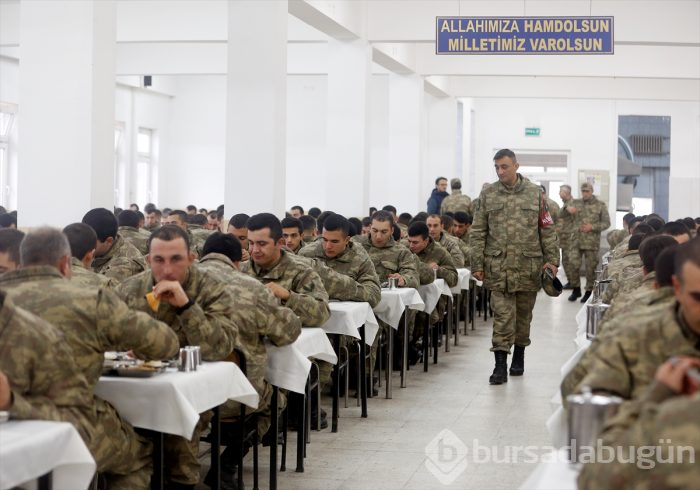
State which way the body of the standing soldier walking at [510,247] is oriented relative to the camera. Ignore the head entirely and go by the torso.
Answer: toward the camera

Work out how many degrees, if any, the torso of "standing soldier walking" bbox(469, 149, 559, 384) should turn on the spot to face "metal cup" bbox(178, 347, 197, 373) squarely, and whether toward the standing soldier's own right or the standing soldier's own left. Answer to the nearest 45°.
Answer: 0° — they already face it

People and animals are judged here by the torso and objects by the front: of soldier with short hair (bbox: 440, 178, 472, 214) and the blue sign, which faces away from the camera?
the soldier with short hair

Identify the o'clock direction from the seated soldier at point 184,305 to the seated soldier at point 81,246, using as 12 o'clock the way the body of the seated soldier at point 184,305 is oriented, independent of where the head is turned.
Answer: the seated soldier at point 81,246 is roughly at 5 o'clock from the seated soldier at point 184,305.

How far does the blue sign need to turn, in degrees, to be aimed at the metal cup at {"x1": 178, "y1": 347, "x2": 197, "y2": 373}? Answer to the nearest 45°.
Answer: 0° — it already faces it

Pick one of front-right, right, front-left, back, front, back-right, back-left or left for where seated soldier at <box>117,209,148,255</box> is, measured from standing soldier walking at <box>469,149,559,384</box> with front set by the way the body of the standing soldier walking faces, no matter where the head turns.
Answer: right

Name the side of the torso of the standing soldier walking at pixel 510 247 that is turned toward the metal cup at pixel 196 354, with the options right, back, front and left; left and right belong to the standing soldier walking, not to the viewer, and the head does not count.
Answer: front

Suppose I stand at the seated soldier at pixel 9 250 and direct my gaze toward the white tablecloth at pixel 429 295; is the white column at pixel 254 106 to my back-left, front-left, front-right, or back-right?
front-left

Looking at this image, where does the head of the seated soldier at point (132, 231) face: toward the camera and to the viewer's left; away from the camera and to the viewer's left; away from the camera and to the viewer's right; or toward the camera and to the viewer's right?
away from the camera and to the viewer's right

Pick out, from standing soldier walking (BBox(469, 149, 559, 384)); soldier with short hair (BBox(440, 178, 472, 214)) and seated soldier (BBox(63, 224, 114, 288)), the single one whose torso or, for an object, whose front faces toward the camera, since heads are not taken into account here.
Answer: the standing soldier walking

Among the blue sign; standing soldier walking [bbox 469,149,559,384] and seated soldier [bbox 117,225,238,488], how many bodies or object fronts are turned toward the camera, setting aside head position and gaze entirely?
3

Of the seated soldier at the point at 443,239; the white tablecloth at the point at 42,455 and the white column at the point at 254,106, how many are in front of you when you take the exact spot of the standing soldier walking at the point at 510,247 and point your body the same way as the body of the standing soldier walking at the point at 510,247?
1

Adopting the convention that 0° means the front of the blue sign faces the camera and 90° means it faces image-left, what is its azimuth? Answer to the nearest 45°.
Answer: approximately 0°

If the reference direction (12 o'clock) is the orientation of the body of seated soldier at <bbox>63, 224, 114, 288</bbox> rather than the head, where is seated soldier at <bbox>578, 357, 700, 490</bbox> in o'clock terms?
seated soldier at <bbox>578, 357, 700, 490</bbox> is roughly at 4 o'clock from seated soldier at <bbox>63, 224, 114, 288</bbox>.

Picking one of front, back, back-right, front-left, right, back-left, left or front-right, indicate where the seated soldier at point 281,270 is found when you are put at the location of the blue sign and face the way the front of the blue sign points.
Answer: front
